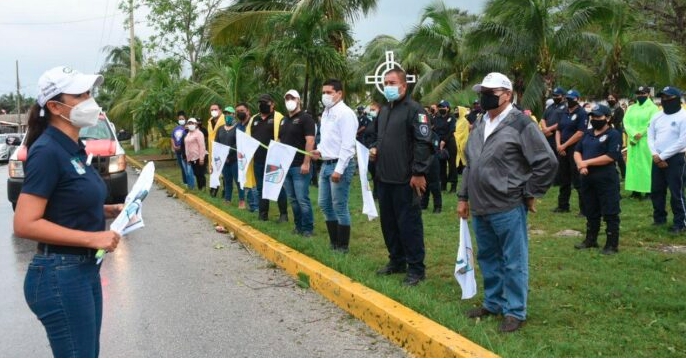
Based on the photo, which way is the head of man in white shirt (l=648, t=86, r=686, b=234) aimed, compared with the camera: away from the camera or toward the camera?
toward the camera

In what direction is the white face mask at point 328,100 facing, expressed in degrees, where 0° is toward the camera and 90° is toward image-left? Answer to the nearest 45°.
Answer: approximately 45°

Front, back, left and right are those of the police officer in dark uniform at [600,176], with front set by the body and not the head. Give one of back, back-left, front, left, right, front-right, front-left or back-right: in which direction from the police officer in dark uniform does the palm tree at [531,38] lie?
back-right

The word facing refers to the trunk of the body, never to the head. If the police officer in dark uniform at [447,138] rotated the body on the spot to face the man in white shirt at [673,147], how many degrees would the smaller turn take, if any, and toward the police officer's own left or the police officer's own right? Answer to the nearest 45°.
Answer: approximately 90° to the police officer's own left

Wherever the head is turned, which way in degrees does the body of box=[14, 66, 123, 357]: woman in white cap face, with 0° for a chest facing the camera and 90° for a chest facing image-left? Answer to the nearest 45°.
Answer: approximately 270°

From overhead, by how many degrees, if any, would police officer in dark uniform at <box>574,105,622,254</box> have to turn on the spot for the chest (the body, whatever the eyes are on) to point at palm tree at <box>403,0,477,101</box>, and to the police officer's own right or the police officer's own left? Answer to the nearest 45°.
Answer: approximately 135° to the police officer's own right

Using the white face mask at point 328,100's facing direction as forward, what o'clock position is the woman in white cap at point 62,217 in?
The woman in white cap is roughly at 11 o'clock from the white face mask.

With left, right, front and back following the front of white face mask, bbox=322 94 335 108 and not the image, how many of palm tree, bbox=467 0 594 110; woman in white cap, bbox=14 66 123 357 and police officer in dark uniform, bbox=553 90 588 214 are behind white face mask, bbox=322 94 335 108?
2

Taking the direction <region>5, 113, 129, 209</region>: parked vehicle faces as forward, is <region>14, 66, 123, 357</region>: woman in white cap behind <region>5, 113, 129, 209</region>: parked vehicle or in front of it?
in front

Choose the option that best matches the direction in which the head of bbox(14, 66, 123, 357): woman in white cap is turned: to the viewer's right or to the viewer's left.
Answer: to the viewer's right

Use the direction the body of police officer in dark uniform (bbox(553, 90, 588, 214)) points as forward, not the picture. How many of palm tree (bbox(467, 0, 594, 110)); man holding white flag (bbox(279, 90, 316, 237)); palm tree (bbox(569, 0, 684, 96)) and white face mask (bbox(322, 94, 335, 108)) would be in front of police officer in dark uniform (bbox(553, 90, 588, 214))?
2

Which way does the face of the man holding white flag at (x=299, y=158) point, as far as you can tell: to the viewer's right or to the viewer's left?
to the viewer's left

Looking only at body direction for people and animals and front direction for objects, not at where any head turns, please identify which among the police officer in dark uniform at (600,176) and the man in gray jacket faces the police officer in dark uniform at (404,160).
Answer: the police officer in dark uniform at (600,176)

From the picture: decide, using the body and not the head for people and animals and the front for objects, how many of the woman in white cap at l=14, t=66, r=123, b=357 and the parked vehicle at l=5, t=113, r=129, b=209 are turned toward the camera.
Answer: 1

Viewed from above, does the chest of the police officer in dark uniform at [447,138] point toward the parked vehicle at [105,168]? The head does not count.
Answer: no

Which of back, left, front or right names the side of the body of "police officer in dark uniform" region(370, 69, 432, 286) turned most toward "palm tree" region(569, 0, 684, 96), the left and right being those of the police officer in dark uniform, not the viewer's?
back

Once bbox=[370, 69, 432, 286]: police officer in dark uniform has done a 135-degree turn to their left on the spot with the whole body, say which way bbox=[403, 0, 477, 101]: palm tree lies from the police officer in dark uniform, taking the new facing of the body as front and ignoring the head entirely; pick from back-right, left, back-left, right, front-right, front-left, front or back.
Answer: left

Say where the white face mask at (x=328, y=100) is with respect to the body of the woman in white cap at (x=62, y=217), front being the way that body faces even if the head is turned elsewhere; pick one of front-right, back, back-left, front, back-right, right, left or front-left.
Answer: front-left

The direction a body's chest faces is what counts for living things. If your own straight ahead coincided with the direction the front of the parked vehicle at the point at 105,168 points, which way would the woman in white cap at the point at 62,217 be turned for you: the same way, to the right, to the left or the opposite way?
to the left

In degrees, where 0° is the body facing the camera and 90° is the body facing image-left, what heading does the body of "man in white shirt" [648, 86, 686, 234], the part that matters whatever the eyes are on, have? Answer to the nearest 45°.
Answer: approximately 45°

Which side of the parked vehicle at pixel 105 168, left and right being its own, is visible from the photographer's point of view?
front

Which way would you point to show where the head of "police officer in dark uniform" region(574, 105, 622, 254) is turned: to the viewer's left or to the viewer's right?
to the viewer's left

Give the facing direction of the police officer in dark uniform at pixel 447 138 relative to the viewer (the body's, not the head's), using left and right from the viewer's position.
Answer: facing the viewer and to the left of the viewer
